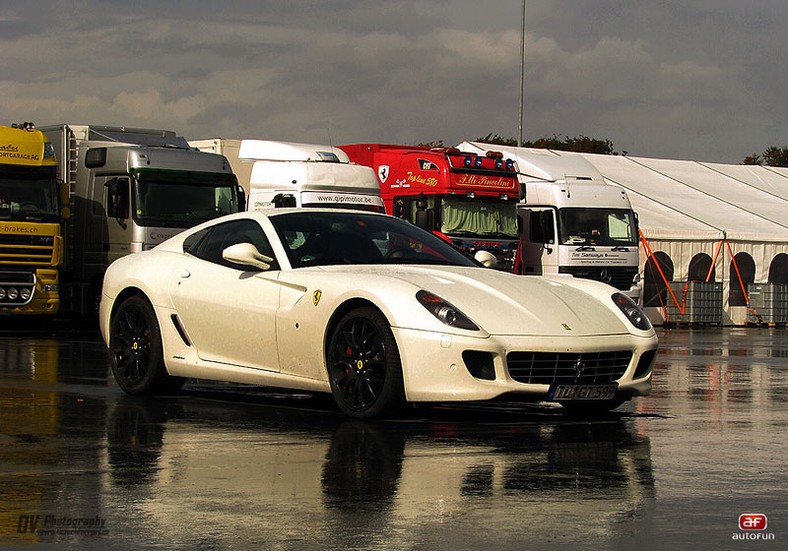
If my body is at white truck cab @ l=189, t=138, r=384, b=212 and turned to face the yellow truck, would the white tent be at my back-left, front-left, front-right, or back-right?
back-right

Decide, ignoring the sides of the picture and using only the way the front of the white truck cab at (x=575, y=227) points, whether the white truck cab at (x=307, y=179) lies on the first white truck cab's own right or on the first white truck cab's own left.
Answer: on the first white truck cab's own right

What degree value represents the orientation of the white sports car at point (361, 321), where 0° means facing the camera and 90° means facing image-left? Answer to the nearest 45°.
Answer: approximately 315°

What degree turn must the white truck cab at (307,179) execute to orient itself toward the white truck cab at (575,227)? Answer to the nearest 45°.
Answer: approximately 90° to its left

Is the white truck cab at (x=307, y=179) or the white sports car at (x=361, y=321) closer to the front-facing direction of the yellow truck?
the white sports car

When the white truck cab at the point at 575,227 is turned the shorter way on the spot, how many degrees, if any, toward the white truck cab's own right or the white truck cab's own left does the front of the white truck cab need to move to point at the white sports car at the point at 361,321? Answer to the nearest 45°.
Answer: approximately 45° to the white truck cab's own right

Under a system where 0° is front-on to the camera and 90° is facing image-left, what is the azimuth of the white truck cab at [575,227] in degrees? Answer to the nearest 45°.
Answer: approximately 315°

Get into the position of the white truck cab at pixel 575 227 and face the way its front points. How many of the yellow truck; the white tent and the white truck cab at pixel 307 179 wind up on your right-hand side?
2

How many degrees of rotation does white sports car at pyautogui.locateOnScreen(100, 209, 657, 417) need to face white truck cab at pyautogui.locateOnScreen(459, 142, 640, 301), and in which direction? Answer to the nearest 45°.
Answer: approximately 135° to its left
